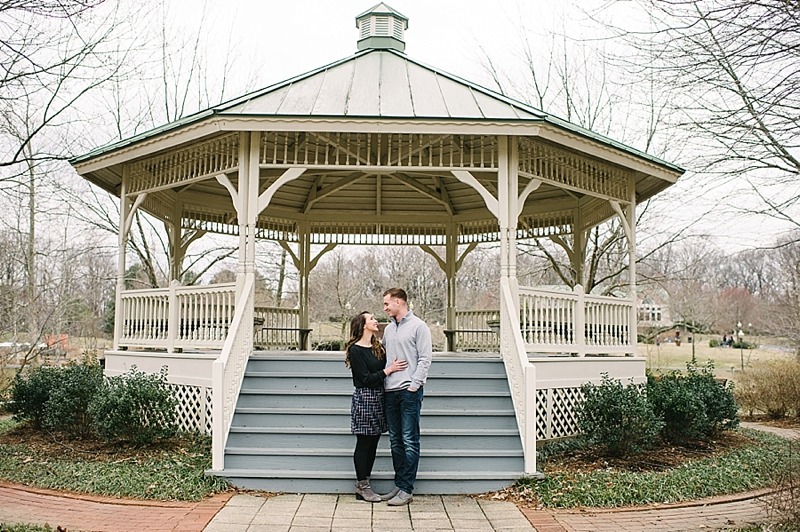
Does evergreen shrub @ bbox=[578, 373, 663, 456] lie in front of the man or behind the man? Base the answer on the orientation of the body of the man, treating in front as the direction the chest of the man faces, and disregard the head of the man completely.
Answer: behind

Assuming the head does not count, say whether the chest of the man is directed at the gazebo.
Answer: no

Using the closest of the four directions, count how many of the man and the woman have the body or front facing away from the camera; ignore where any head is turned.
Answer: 0

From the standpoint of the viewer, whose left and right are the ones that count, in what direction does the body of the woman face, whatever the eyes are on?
facing the viewer and to the right of the viewer

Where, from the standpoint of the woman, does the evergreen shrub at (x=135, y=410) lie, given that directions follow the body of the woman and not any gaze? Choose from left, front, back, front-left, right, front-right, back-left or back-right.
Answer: back

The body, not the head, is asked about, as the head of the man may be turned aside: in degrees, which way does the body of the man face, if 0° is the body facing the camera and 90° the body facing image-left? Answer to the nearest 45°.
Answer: approximately 45°

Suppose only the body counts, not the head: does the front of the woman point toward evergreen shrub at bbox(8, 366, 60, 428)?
no

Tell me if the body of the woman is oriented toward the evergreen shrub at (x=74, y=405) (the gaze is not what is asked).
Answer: no

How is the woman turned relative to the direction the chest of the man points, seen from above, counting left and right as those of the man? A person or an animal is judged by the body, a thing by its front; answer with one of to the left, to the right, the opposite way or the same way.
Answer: to the left

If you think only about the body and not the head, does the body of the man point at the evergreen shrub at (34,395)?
no

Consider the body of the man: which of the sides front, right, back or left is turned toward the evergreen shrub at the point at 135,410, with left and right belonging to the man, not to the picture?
right

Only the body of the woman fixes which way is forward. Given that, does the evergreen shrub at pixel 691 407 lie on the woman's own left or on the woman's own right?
on the woman's own left
